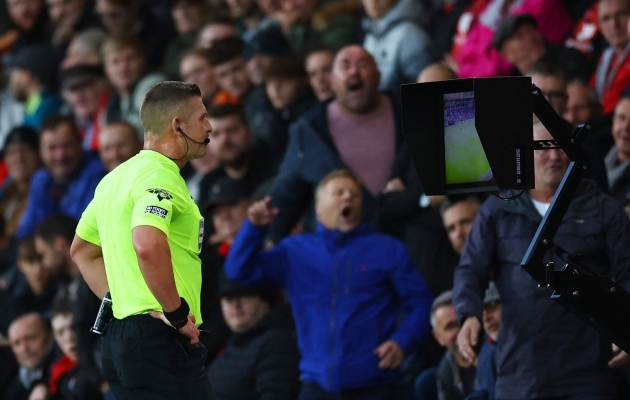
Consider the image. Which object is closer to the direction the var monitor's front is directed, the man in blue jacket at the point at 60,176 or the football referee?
the football referee

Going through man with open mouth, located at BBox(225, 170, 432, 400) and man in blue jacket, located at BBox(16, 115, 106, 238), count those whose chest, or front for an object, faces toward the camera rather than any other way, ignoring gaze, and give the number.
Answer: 2

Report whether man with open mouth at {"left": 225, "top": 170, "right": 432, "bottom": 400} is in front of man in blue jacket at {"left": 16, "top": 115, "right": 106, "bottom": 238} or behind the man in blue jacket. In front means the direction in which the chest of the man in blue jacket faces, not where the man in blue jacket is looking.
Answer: in front

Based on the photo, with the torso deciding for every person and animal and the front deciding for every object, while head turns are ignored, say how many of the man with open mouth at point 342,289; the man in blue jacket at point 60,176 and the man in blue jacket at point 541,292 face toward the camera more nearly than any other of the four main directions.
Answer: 3

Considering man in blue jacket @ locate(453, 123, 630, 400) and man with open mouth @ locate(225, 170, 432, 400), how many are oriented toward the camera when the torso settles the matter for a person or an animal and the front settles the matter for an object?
2

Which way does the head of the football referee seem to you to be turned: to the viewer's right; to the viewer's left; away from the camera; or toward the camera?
to the viewer's right

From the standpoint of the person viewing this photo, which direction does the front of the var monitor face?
facing the viewer and to the left of the viewer

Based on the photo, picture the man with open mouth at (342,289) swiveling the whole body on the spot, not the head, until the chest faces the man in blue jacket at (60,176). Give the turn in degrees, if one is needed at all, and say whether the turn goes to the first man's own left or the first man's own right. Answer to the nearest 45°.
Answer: approximately 135° to the first man's own right

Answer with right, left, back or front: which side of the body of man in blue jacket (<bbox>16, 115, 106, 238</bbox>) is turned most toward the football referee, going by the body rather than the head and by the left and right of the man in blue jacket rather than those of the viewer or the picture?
front

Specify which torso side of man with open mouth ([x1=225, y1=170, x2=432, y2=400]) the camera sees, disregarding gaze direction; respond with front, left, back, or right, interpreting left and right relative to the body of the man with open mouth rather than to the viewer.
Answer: front

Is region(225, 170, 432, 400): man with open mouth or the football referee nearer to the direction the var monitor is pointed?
the football referee
